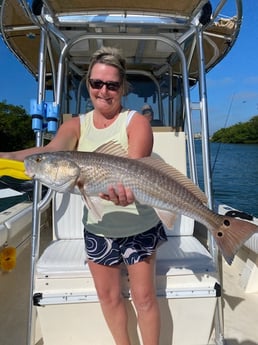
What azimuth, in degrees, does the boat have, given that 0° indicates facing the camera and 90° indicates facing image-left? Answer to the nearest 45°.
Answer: approximately 0°

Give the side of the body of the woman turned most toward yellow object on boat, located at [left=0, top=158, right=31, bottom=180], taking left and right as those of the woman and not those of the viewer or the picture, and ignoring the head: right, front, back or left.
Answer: right
